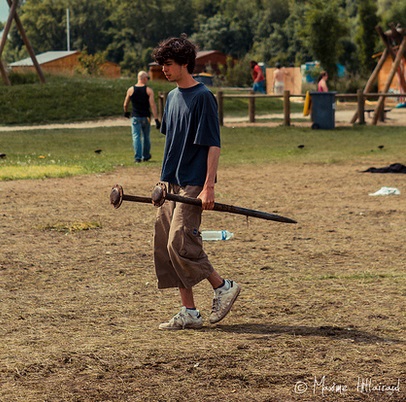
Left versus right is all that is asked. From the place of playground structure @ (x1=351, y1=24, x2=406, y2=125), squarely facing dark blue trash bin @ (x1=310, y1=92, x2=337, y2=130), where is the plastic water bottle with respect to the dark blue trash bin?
left

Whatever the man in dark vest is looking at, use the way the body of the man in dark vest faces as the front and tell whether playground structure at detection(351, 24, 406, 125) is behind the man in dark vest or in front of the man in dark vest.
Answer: in front

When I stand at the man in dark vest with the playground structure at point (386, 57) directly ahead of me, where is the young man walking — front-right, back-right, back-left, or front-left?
back-right

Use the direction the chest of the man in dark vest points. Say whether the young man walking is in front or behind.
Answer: behind

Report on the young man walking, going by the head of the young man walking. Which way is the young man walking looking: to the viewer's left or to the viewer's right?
to the viewer's left

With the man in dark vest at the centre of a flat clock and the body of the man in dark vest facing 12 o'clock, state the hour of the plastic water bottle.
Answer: The plastic water bottle is roughly at 6 o'clock from the man in dark vest.

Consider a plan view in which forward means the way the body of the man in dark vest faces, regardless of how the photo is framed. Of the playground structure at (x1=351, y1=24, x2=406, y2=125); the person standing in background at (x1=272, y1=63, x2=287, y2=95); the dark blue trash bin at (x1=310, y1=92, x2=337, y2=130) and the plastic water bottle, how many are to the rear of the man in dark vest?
1

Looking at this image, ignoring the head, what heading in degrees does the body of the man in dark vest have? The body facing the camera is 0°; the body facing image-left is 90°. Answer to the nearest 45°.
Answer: approximately 180°

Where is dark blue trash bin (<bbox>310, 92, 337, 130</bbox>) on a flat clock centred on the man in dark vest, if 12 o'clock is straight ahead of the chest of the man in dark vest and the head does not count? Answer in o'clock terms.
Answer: The dark blue trash bin is roughly at 1 o'clock from the man in dark vest.

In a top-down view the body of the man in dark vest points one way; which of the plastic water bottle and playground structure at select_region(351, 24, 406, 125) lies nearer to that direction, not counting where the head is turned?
the playground structure
